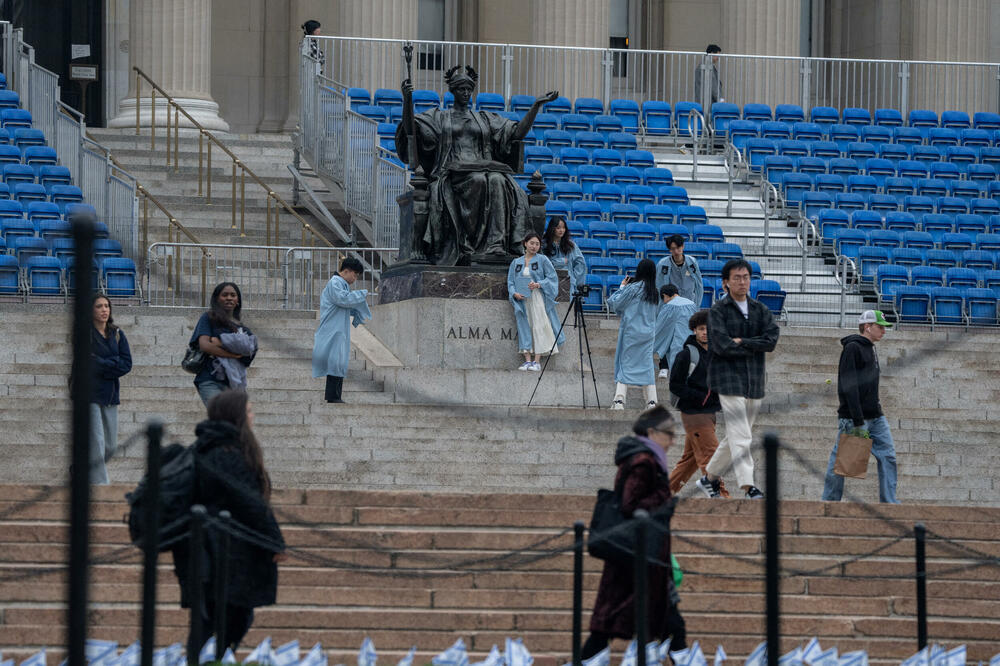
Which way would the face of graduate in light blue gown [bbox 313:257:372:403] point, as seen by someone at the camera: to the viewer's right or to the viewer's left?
to the viewer's right

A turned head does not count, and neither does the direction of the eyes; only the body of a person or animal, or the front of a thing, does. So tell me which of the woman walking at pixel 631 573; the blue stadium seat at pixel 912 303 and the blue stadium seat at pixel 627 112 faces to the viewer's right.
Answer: the woman walking

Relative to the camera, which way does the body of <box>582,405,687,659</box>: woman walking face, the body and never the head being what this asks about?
to the viewer's right

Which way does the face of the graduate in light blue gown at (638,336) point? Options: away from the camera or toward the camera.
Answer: away from the camera

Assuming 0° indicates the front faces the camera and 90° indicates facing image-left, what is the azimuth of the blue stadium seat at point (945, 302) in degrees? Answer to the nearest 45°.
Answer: approximately 0°

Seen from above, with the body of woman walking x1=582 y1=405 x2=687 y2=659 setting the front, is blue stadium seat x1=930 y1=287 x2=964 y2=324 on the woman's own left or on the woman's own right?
on the woman's own left

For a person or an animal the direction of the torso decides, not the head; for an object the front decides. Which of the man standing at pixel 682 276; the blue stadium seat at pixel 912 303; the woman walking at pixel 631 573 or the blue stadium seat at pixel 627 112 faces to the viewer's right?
the woman walking

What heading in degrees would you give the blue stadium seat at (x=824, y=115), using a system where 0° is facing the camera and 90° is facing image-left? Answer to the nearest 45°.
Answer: approximately 0°

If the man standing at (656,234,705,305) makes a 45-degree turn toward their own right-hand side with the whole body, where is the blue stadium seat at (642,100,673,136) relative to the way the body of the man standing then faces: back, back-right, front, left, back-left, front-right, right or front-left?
back-right
